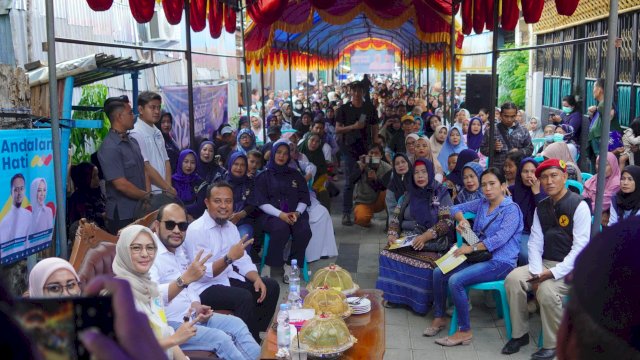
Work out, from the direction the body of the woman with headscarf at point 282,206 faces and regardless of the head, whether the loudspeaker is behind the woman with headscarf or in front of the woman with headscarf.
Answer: behind

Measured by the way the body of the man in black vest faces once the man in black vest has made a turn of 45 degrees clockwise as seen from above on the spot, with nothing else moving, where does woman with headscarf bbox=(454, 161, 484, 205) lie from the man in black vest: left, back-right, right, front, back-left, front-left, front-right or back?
front-right

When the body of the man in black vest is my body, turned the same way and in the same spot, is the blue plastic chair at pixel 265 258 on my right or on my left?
on my right

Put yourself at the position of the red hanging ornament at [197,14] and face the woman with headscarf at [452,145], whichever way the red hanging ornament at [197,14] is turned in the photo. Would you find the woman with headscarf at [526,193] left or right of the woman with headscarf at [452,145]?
right

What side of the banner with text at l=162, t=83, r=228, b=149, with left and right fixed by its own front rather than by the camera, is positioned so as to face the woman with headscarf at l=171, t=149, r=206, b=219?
front

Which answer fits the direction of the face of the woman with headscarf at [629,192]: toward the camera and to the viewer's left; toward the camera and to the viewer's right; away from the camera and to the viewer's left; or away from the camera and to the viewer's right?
toward the camera and to the viewer's left

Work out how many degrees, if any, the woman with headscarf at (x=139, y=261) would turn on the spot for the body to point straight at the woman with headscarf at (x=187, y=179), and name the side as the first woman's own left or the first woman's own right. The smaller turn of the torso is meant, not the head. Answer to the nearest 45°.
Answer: approximately 135° to the first woman's own left

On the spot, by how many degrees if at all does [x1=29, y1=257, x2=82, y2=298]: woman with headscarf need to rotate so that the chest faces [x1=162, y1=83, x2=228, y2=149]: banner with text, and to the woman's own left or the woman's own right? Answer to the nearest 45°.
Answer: approximately 135° to the woman's own left

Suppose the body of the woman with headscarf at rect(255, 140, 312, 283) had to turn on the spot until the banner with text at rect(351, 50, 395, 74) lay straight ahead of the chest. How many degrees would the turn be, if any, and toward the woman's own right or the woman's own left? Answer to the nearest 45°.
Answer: approximately 180°

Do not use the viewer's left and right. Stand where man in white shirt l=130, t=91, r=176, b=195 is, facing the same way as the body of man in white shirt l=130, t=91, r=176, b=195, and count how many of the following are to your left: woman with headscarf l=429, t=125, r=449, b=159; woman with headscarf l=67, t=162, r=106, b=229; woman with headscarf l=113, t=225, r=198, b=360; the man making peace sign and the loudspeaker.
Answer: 2

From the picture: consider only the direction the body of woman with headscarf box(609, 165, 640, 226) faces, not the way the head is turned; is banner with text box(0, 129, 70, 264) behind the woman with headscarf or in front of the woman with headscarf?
in front

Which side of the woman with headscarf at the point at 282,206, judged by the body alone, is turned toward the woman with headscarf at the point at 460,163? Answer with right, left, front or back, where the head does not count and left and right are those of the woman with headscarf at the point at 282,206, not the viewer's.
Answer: left
